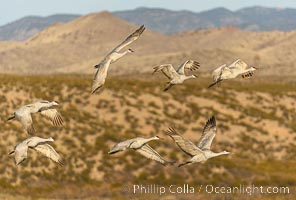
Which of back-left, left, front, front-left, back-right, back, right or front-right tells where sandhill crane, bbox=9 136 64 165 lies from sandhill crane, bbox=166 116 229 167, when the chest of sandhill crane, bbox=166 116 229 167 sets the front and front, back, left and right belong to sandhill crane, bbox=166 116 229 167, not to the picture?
back

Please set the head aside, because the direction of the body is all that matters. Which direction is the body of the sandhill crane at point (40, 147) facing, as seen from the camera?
to the viewer's right

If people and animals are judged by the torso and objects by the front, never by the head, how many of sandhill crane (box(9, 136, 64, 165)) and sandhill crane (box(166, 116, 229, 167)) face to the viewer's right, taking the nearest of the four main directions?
2

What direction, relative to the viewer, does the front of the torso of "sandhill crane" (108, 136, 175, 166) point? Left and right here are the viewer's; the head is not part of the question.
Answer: facing to the right of the viewer

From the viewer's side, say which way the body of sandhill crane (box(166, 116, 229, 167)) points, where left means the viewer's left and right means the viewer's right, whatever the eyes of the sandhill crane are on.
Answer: facing to the right of the viewer

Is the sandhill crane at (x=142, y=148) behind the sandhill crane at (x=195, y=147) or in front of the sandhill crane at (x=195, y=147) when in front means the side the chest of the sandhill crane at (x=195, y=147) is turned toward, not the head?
behind

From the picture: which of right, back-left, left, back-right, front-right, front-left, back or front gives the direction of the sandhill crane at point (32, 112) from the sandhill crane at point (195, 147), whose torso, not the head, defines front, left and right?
back
